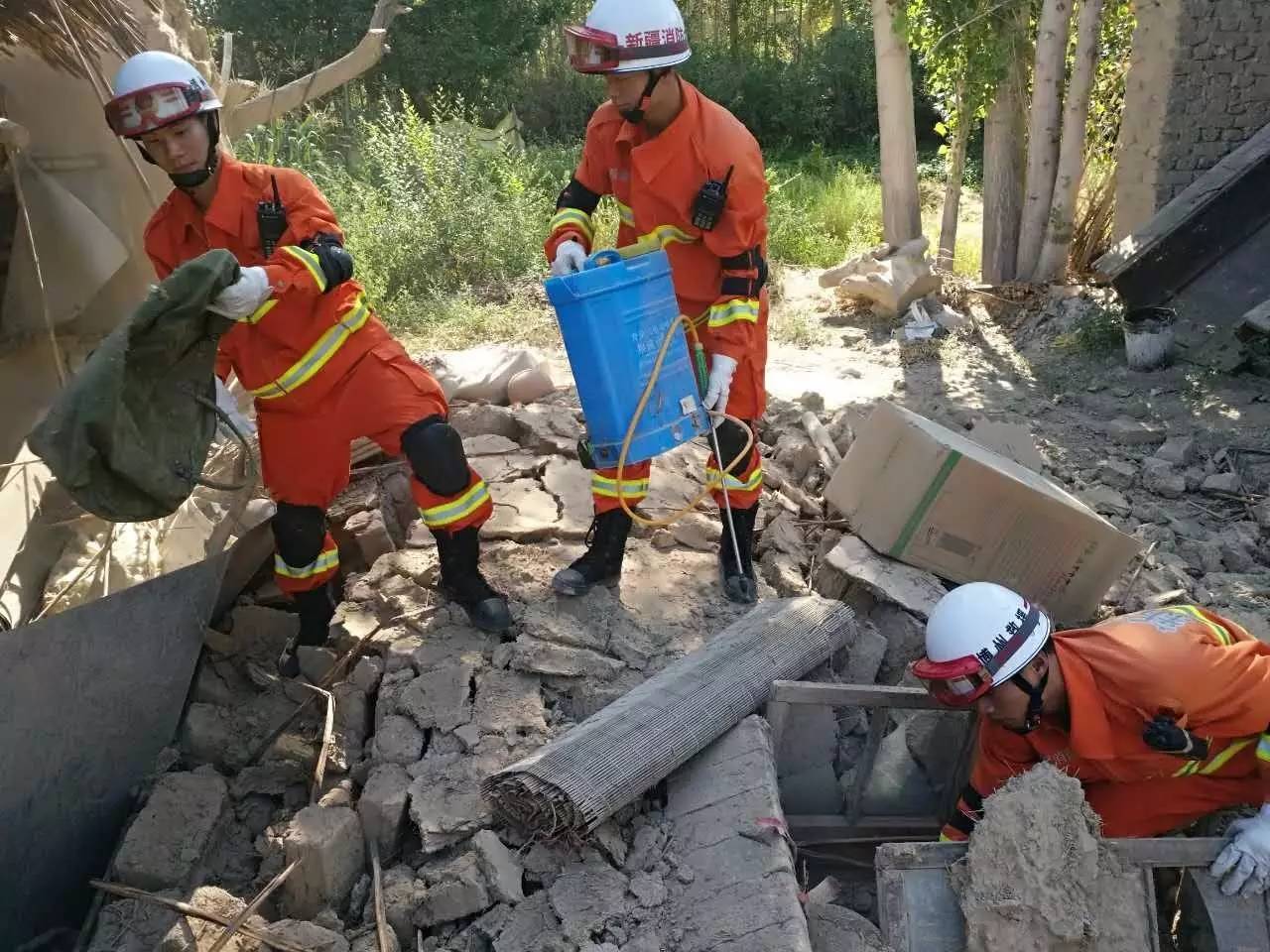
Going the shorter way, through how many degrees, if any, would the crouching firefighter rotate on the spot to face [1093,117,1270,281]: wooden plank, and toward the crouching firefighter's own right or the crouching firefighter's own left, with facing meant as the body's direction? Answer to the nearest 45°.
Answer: approximately 135° to the crouching firefighter's own right

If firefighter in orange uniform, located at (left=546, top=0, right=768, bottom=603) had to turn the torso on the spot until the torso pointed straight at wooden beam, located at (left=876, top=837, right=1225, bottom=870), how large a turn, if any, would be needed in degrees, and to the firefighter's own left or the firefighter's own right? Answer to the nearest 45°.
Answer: approximately 45° to the firefighter's own left

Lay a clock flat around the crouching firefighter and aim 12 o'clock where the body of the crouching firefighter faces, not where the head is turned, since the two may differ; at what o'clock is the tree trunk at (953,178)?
The tree trunk is roughly at 4 o'clock from the crouching firefighter.

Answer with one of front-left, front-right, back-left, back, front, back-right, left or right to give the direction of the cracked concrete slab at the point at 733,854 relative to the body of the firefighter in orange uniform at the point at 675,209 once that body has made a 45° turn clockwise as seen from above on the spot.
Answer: left

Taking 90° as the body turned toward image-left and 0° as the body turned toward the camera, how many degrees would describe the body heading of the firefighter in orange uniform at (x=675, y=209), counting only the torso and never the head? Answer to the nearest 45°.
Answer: approximately 45°

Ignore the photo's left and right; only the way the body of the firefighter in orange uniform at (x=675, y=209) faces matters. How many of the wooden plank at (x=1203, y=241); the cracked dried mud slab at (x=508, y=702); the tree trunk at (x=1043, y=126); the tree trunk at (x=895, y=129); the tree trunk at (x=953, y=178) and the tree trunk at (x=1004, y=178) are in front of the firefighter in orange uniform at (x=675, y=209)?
1

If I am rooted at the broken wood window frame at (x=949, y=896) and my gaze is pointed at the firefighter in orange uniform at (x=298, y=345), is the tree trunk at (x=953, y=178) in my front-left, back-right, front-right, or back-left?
front-right

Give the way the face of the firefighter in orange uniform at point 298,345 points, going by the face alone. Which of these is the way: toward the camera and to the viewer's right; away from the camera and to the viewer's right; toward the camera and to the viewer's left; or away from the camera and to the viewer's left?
toward the camera and to the viewer's left

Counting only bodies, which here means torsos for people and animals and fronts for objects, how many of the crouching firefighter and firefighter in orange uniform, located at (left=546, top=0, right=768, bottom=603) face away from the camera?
0

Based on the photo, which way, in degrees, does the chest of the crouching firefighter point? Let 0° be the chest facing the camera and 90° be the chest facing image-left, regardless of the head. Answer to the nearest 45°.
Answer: approximately 45°

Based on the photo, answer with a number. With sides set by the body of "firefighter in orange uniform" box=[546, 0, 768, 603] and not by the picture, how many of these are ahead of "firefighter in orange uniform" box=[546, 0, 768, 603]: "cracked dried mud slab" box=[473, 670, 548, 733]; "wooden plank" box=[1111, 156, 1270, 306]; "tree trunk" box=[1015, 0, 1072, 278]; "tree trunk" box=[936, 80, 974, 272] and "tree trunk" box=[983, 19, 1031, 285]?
1

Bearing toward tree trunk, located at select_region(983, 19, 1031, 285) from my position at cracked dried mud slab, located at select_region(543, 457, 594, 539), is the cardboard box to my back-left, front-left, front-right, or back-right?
front-right

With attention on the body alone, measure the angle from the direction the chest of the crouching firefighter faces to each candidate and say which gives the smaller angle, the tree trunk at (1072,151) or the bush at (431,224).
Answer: the bush
